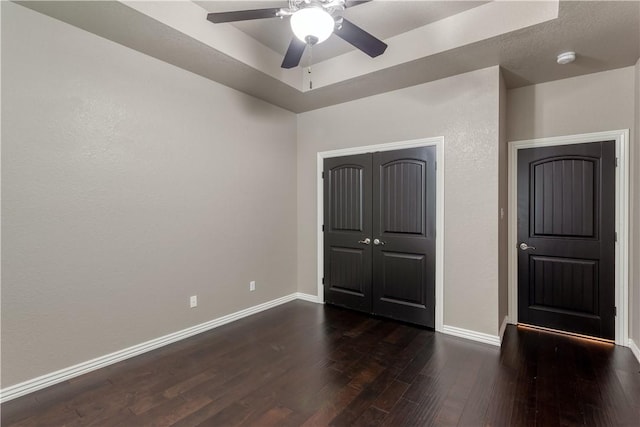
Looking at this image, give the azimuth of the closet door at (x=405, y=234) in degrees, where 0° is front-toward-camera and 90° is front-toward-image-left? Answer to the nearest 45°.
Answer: approximately 45°

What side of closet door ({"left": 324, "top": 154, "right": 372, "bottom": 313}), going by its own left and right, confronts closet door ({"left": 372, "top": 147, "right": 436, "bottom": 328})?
left

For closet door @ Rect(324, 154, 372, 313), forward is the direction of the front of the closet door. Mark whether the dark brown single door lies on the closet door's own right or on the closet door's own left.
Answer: on the closet door's own left

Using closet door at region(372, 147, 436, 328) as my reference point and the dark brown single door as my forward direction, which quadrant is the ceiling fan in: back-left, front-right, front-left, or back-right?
back-right

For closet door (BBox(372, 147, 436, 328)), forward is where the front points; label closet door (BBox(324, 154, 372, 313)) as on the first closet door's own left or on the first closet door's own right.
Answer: on the first closet door's own right

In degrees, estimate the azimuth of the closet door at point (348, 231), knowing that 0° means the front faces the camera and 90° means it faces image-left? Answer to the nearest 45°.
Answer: approximately 45°
